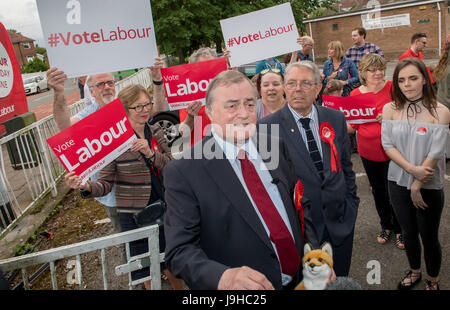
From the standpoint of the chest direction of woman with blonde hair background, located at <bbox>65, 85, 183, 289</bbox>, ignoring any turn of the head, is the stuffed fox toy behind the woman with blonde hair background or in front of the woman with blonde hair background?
in front

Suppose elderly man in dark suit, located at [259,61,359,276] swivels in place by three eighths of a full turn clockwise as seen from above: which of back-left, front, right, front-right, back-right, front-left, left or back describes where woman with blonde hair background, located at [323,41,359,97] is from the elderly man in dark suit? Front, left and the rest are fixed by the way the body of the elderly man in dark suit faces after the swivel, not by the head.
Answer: front-right

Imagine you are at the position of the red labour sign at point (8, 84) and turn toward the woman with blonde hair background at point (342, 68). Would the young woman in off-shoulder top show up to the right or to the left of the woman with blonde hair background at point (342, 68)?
right

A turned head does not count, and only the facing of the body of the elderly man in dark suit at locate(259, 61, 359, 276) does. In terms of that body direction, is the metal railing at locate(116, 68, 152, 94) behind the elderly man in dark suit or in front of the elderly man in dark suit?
behind

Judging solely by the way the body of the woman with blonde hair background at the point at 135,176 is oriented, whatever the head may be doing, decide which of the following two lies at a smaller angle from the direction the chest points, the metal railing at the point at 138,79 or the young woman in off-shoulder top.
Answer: the young woman in off-shoulder top

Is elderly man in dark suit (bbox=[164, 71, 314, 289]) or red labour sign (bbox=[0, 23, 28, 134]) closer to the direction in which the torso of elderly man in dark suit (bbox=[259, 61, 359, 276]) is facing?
the elderly man in dark suit

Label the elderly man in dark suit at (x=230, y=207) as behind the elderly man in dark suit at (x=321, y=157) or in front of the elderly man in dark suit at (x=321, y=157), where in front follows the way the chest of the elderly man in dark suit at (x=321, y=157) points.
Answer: in front

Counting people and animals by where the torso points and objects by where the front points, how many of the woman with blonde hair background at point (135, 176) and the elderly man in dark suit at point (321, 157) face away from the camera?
0

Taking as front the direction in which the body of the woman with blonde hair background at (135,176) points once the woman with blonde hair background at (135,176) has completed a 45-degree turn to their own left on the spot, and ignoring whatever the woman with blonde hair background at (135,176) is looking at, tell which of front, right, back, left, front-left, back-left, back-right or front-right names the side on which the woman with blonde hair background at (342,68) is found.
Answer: front-left

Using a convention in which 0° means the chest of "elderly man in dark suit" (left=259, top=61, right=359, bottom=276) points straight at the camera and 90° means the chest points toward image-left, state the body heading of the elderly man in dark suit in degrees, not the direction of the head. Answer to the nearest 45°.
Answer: approximately 0°

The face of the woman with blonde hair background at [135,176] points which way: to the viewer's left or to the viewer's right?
to the viewer's right
